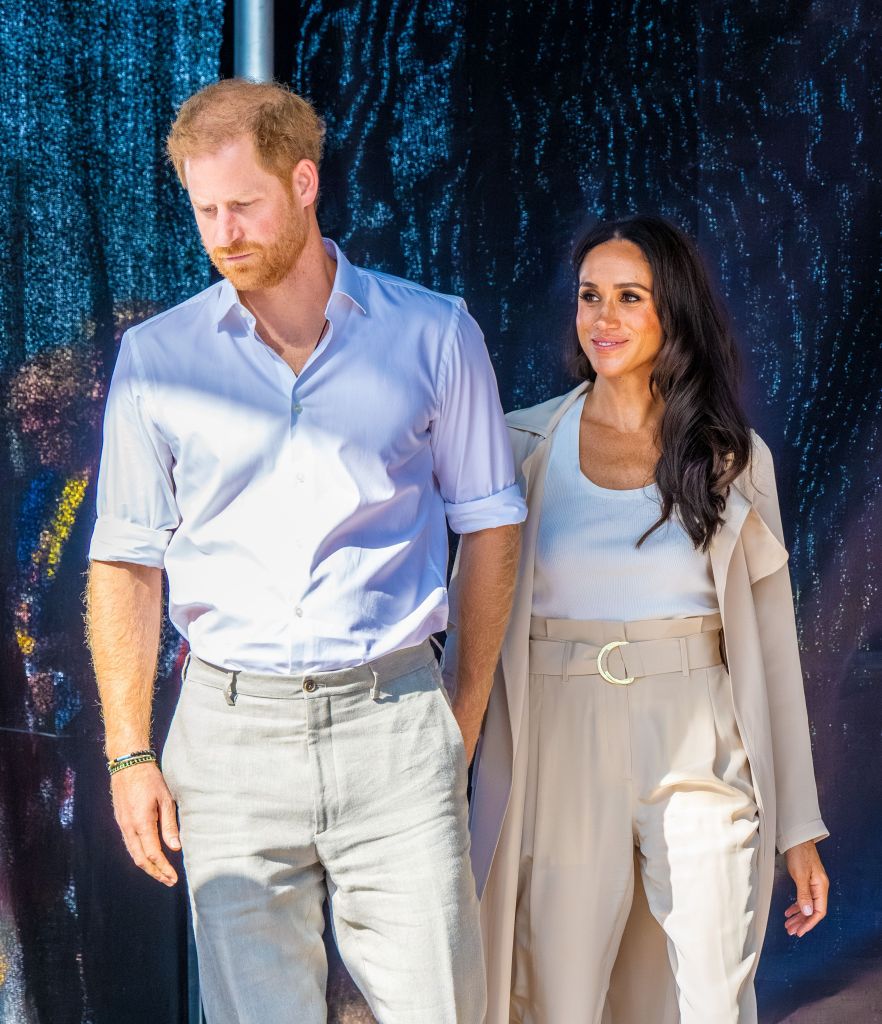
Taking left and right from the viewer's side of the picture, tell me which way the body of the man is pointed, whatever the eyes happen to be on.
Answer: facing the viewer

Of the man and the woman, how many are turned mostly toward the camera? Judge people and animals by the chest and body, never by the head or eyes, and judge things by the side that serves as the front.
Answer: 2

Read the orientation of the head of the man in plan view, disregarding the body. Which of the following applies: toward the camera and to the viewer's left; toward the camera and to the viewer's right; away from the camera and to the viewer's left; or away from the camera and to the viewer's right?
toward the camera and to the viewer's left

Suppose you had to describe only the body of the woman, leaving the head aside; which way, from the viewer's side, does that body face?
toward the camera

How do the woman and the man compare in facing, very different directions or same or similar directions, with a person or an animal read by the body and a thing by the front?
same or similar directions

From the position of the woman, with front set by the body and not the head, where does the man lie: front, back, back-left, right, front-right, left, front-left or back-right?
front-right

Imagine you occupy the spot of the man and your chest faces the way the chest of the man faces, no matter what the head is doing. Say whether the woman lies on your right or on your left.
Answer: on your left
